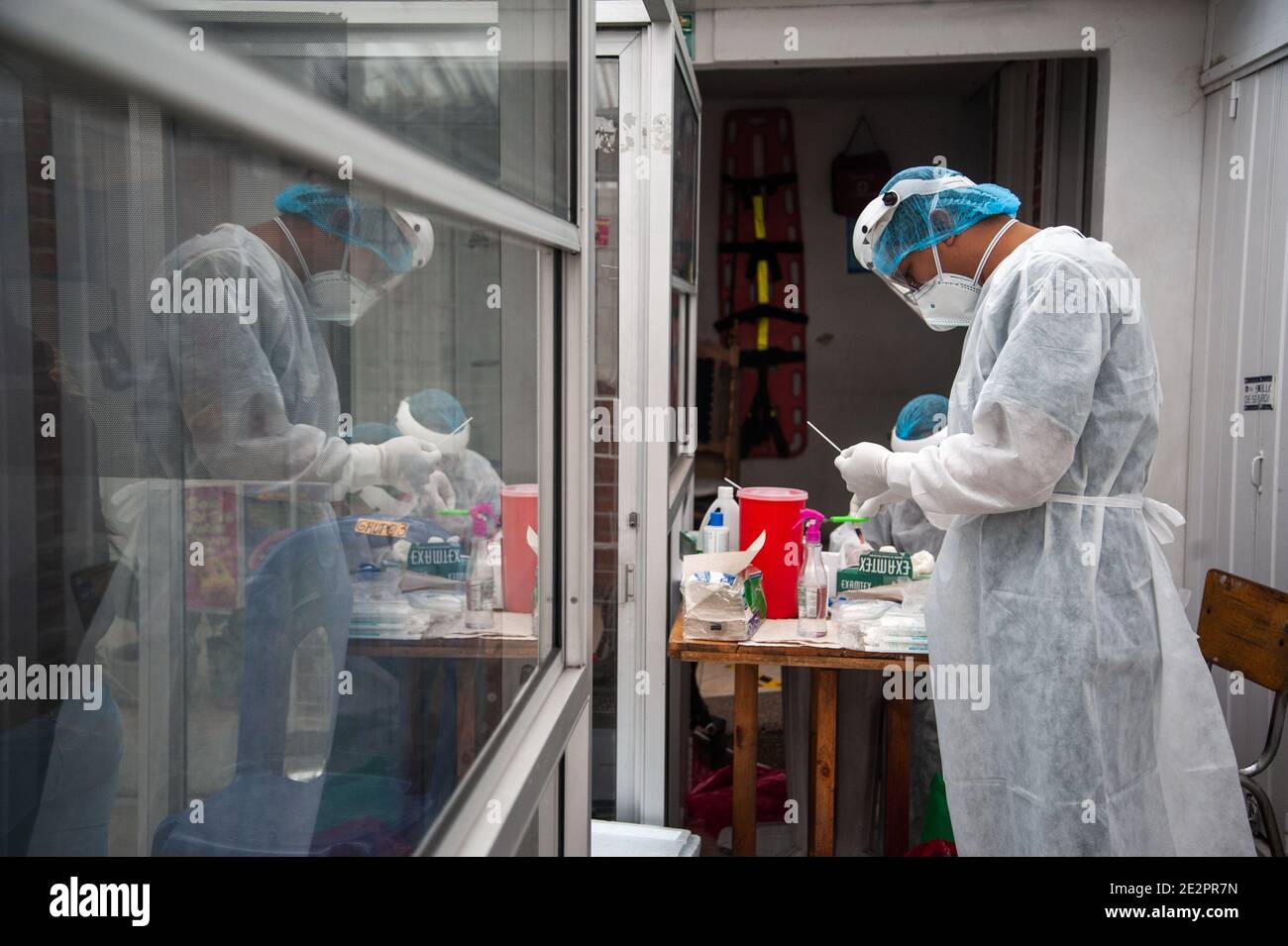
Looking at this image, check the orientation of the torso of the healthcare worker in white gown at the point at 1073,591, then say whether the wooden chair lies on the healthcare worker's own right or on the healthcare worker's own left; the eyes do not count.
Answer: on the healthcare worker's own right

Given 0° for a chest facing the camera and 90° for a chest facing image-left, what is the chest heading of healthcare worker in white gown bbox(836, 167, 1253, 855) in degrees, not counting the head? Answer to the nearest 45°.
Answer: approximately 90°

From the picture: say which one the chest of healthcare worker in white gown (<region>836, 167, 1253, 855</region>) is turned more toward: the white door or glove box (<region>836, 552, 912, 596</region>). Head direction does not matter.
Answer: the glove box

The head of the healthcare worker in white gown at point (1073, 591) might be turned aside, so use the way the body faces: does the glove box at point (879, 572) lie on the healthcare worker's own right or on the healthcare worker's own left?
on the healthcare worker's own right
